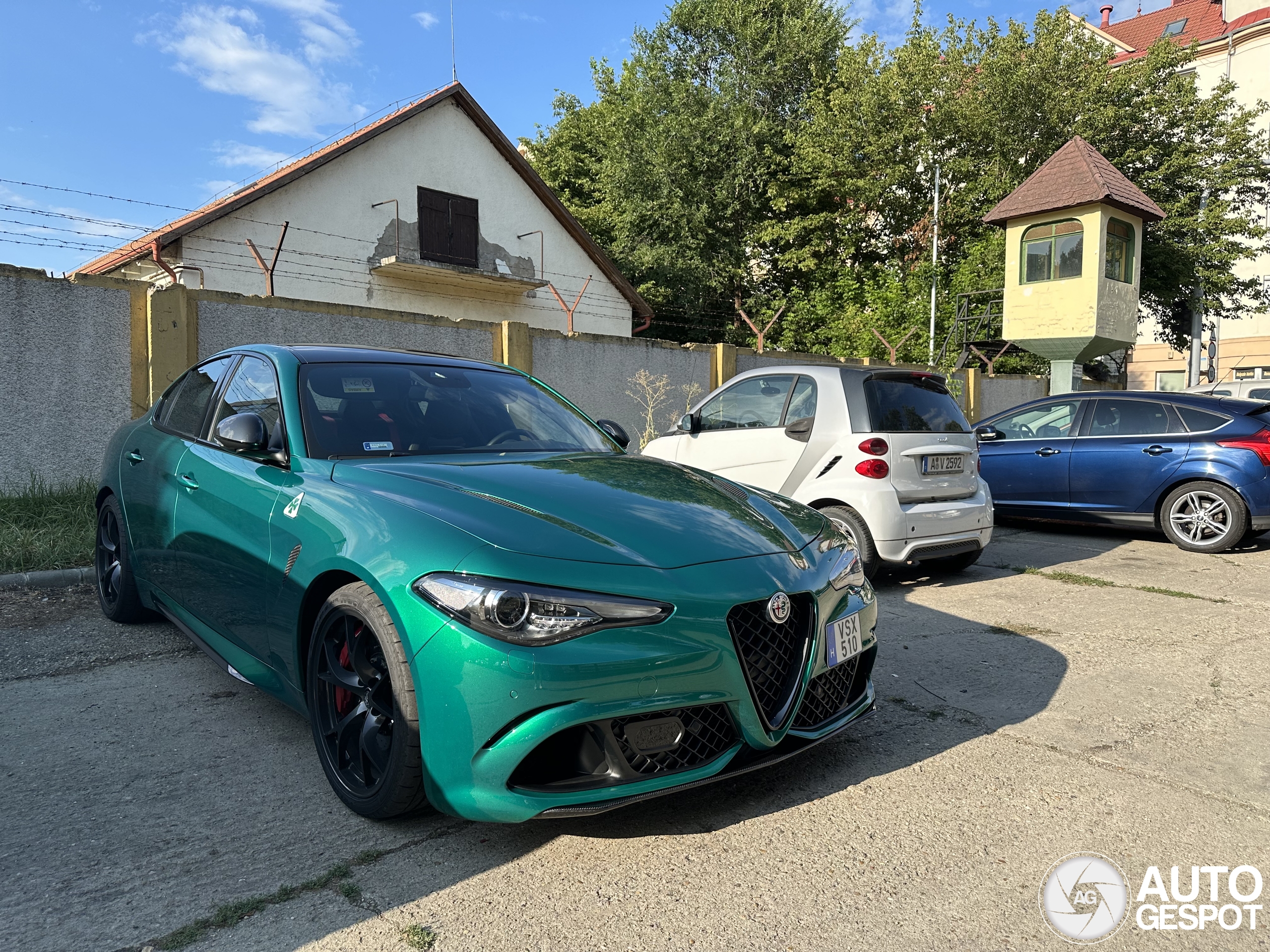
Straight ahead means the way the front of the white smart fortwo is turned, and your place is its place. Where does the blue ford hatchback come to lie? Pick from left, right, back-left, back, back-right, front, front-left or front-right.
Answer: right

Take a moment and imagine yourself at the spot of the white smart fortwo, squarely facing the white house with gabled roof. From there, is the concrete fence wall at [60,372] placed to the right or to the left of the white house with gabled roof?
left

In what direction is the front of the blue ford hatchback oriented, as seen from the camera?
facing to the left of the viewer

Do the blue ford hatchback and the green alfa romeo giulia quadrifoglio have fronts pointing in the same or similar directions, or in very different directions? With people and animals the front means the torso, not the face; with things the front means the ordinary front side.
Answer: very different directions

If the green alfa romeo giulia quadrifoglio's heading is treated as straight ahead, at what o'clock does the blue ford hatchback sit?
The blue ford hatchback is roughly at 9 o'clock from the green alfa romeo giulia quadrifoglio.

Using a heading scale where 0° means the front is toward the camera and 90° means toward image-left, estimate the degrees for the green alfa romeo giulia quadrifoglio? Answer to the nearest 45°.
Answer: approximately 315°

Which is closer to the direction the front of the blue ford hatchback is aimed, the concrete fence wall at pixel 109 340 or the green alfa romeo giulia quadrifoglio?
the concrete fence wall

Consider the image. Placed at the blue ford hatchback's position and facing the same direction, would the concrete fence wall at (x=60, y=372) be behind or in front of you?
in front

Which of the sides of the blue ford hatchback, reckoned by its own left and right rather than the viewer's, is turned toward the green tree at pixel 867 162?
right

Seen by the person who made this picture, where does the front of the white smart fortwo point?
facing away from the viewer and to the left of the viewer

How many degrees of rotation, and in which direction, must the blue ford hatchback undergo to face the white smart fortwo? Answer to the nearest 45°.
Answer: approximately 45° to its left

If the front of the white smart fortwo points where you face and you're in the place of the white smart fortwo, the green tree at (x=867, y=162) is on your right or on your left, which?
on your right

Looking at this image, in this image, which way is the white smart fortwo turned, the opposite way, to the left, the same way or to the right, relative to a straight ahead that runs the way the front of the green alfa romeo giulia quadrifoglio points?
the opposite way
